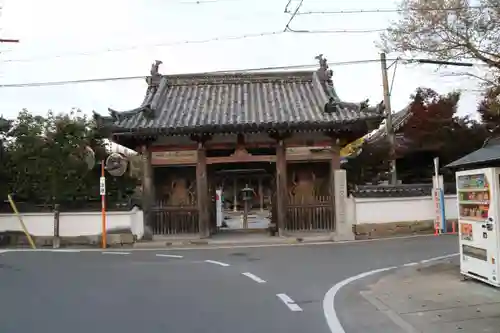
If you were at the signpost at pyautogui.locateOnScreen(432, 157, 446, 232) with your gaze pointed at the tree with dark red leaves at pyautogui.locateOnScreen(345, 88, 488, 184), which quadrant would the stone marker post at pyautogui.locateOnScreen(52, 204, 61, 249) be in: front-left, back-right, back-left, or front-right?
back-left

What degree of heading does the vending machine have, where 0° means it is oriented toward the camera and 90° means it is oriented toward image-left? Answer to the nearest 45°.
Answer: approximately 45°

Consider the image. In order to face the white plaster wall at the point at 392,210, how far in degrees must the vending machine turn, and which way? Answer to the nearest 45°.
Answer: approximately 135° to its right

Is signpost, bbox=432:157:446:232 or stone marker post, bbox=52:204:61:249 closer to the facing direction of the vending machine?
the stone marker post

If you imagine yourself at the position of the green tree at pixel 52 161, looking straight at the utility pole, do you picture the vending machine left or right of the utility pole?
right

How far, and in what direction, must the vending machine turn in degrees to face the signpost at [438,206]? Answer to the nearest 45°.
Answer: approximately 135° to its right

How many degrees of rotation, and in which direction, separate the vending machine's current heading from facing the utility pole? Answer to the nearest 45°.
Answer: approximately 135° to its right

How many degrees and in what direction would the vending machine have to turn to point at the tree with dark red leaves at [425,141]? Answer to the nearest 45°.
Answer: approximately 135° to its right
